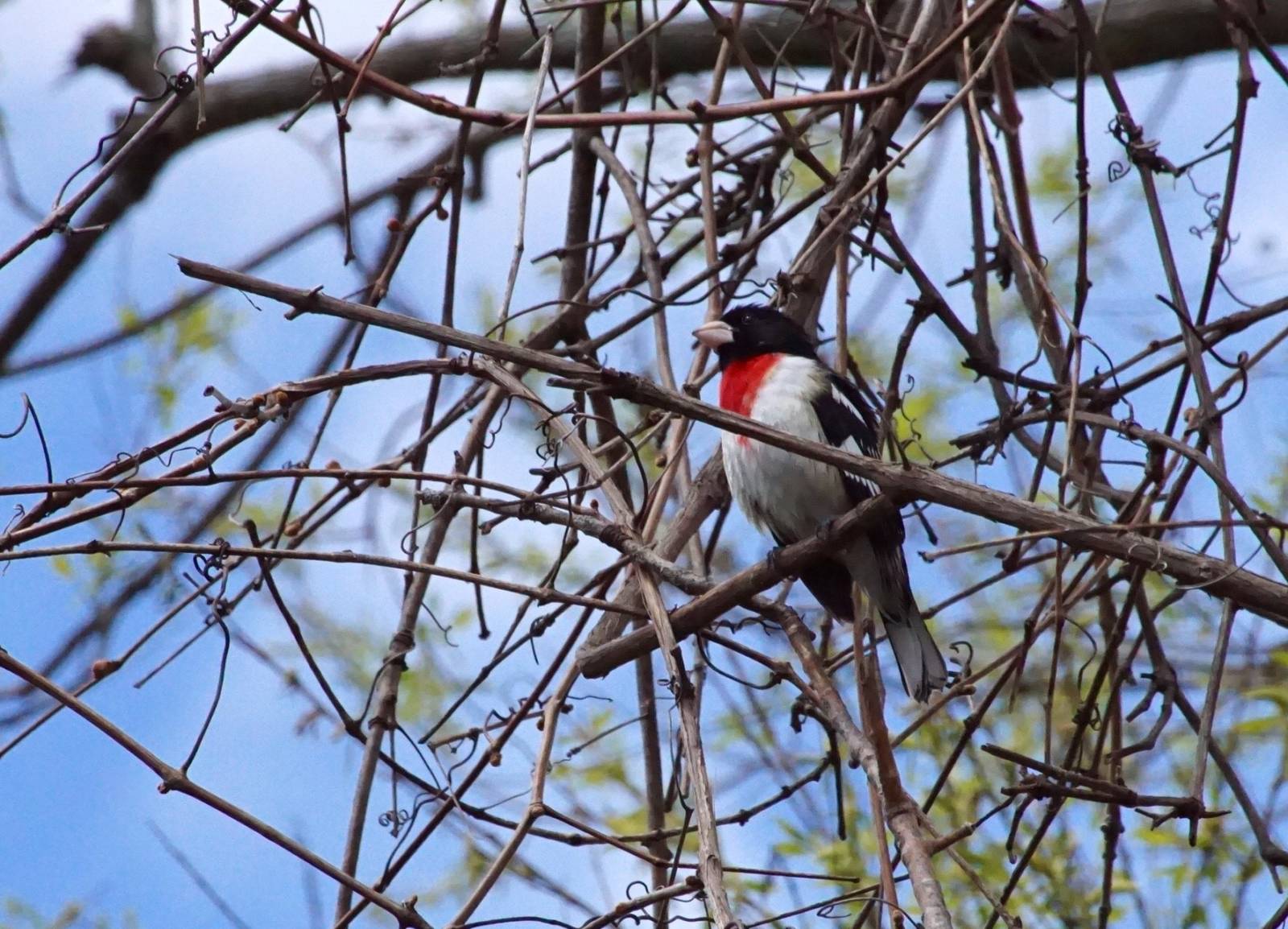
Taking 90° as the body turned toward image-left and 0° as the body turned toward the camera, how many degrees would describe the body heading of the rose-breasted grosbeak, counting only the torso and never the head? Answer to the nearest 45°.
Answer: approximately 45°
